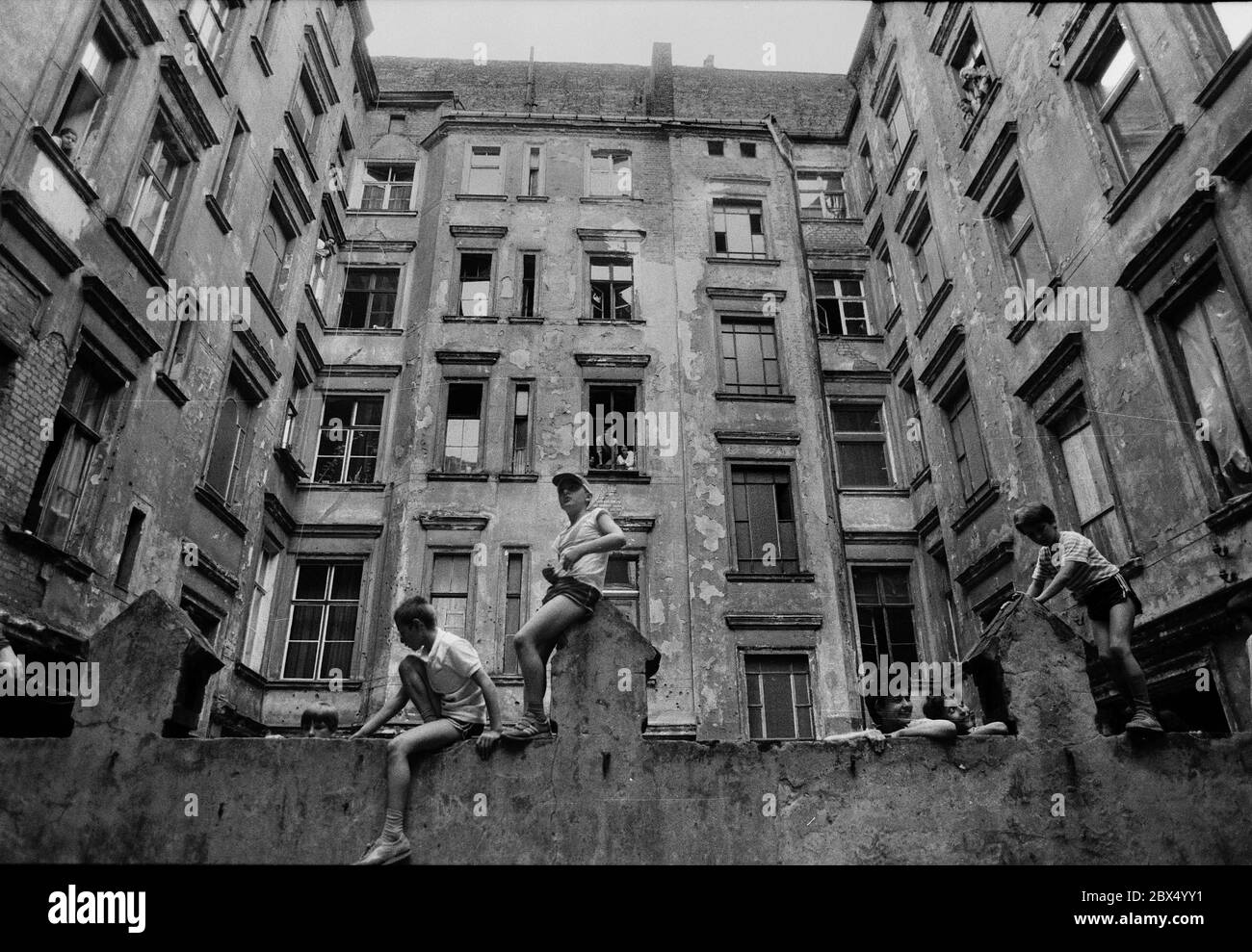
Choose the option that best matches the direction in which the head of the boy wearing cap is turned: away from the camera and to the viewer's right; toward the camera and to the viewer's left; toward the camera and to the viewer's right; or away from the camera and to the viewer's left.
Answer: toward the camera and to the viewer's left

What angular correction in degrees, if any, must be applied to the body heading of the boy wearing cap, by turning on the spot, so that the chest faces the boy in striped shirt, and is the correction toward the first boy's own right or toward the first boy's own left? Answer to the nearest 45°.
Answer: approximately 135° to the first boy's own left

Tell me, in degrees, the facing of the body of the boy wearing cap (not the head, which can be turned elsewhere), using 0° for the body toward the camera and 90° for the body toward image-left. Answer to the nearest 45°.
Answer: approximately 45°
